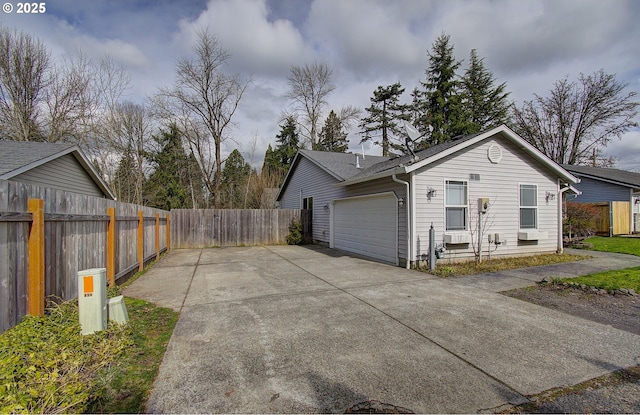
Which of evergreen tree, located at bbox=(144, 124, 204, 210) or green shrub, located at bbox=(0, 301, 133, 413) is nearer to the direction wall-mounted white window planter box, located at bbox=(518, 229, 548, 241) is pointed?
the green shrub

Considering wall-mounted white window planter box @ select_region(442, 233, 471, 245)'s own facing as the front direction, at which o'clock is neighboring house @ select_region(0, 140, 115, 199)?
The neighboring house is roughly at 4 o'clock from the wall-mounted white window planter box.

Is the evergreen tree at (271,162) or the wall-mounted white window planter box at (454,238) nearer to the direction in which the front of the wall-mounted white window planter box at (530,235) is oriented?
the wall-mounted white window planter box at (454,238)

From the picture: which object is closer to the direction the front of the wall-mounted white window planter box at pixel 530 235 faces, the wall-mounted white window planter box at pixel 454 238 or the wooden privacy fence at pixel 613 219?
the wall-mounted white window planter box at pixel 454 238

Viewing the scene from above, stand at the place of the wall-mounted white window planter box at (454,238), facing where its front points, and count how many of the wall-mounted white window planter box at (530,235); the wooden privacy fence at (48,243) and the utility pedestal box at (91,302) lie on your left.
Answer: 1

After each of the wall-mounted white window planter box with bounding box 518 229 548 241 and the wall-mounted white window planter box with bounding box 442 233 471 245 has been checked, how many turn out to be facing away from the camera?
0

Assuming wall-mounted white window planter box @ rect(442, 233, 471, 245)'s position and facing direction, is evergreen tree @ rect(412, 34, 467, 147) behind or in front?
behind

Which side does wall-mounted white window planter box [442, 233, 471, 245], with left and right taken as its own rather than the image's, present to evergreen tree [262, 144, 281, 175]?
back

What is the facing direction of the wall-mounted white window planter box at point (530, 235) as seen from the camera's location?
facing the viewer and to the right of the viewer

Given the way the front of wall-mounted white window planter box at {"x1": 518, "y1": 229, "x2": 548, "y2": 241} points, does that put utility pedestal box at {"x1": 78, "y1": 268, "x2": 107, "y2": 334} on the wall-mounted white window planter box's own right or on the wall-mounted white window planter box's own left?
on the wall-mounted white window planter box's own right

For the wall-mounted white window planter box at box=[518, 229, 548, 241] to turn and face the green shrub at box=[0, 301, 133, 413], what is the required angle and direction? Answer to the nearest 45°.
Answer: approximately 45° to its right
